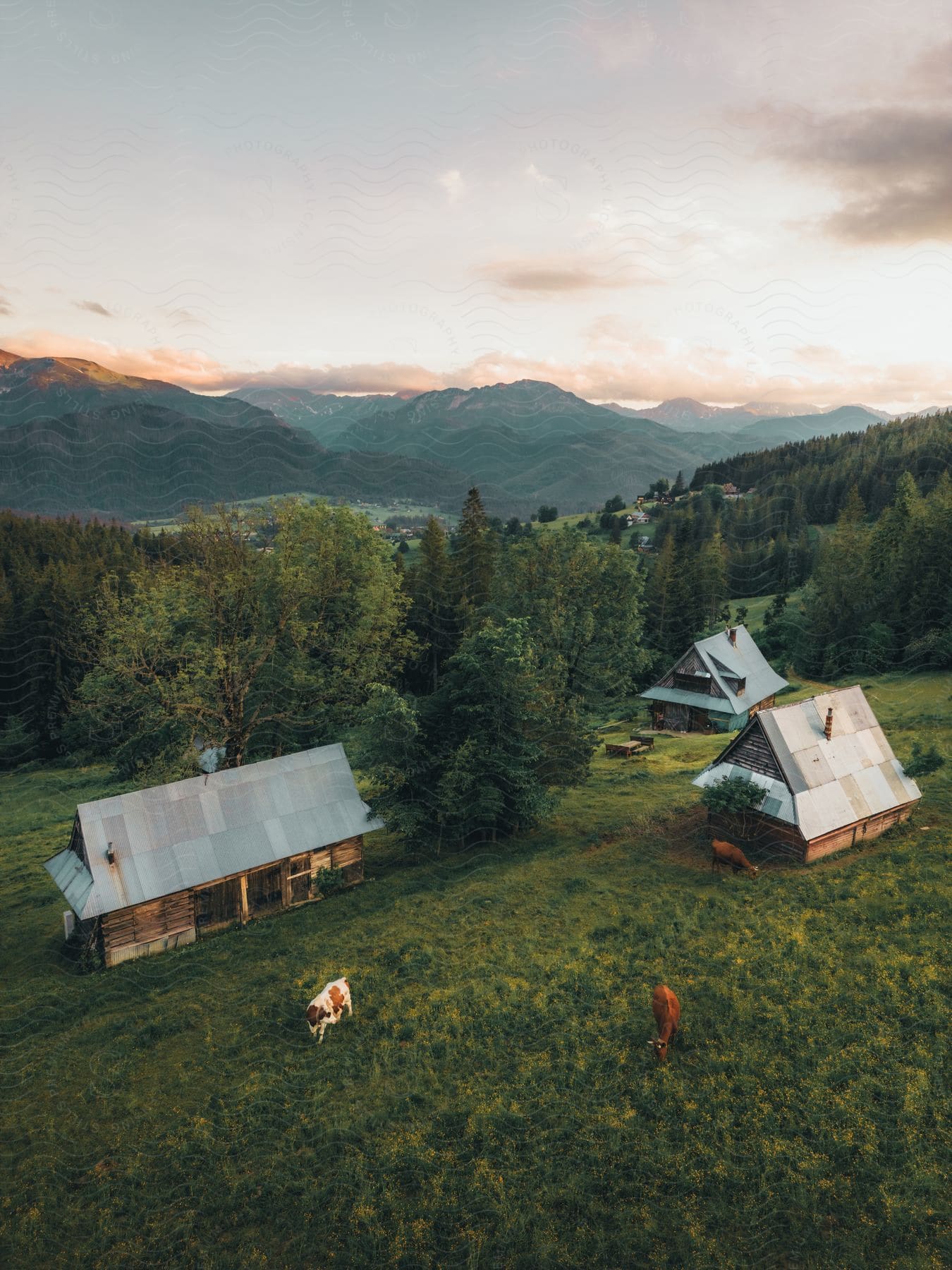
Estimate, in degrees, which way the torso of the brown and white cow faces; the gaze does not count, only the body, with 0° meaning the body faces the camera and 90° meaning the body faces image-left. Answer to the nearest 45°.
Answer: approximately 45°

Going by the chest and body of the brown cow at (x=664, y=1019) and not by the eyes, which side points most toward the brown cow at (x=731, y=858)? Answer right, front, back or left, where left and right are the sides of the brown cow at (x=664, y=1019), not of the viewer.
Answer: back

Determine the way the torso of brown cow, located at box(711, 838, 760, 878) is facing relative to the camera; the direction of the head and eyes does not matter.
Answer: to the viewer's right

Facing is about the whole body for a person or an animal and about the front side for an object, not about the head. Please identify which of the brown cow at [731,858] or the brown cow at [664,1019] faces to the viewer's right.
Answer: the brown cow at [731,858]

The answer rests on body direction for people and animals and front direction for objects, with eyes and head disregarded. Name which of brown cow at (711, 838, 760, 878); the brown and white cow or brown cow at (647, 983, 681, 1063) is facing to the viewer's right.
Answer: brown cow at (711, 838, 760, 878)

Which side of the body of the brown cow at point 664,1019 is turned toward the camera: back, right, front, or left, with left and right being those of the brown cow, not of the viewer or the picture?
front

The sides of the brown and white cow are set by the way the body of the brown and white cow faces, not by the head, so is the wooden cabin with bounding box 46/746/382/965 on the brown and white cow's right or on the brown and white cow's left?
on the brown and white cow's right

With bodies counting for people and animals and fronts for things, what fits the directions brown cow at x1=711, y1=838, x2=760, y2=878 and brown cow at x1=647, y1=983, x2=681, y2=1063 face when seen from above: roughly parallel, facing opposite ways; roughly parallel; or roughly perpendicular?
roughly perpendicular

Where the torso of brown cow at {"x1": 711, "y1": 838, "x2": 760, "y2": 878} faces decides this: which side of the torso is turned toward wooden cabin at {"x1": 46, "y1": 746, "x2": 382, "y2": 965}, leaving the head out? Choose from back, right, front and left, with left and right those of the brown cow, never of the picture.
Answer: back
